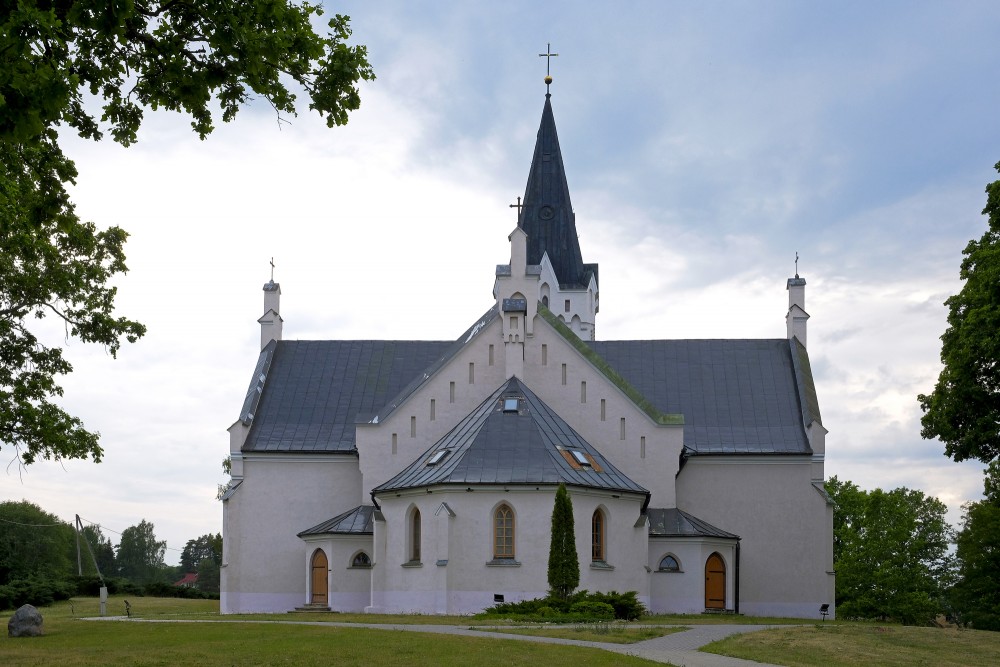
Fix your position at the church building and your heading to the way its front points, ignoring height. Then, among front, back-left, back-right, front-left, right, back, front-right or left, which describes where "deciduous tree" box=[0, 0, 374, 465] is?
back

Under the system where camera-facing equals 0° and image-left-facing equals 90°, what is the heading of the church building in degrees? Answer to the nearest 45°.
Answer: approximately 180°

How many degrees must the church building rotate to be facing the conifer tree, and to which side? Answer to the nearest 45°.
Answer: approximately 180°

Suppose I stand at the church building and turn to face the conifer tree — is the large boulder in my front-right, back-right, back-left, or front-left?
front-right

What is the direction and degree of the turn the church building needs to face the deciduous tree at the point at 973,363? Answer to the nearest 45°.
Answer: approximately 135° to its right

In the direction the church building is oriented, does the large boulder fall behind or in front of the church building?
behind

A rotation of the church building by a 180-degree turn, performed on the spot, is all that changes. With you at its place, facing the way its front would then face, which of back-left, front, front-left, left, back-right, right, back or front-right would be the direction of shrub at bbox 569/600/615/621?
front

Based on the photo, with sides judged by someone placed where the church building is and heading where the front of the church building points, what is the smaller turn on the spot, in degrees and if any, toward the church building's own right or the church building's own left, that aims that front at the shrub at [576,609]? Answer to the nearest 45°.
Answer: approximately 180°

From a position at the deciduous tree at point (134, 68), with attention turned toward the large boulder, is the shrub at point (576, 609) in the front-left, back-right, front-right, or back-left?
front-right
